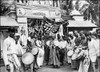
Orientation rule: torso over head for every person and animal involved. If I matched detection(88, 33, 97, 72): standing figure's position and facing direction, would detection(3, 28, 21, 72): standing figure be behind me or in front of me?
in front

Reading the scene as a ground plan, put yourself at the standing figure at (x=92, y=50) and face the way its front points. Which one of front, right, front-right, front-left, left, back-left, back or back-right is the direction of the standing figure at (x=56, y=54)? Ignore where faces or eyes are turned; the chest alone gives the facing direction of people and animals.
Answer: front-right

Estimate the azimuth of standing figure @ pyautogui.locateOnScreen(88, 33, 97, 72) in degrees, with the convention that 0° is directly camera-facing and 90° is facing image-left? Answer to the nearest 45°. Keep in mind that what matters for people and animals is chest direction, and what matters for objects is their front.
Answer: approximately 90°
